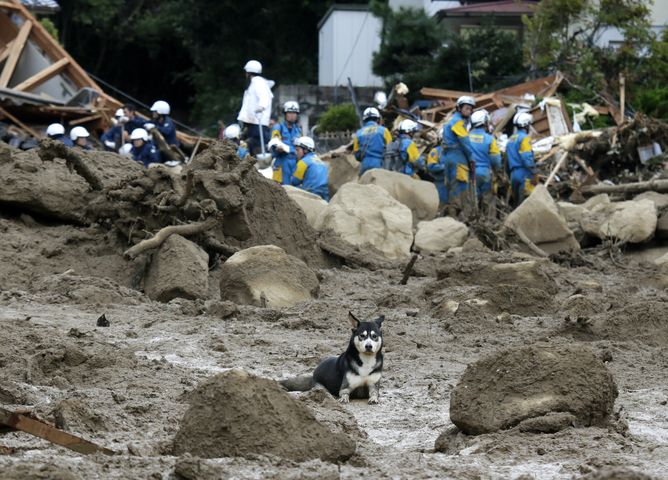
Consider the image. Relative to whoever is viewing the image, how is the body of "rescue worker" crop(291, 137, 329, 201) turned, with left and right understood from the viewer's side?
facing away from the viewer and to the left of the viewer

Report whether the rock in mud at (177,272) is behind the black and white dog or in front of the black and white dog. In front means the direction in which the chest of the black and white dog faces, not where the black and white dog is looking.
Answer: behind

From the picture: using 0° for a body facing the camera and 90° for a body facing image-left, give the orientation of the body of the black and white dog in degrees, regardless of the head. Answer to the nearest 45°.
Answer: approximately 315°

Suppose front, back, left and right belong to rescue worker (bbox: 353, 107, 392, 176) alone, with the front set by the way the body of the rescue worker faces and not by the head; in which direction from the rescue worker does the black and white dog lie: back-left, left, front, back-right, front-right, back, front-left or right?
back

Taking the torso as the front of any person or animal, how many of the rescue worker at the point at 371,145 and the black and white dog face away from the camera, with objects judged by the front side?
1

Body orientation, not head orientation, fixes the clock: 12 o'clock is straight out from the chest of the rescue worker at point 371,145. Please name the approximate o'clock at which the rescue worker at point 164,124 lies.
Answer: the rescue worker at point 164,124 is roughly at 10 o'clock from the rescue worker at point 371,145.

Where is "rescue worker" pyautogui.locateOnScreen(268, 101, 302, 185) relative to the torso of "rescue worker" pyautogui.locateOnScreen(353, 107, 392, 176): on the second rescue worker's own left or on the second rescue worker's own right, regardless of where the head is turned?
on the second rescue worker's own left

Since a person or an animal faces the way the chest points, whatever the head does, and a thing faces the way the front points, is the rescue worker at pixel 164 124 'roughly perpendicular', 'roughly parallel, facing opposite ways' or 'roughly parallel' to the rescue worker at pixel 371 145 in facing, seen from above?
roughly perpendicular

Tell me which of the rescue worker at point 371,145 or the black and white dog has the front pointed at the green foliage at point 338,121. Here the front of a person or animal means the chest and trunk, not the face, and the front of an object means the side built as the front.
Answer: the rescue worker

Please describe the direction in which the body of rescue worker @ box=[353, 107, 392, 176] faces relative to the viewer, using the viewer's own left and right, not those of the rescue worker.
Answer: facing away from the viewer
